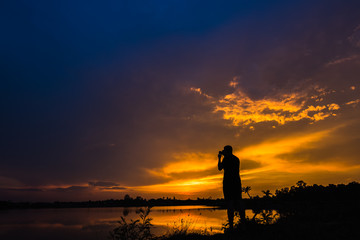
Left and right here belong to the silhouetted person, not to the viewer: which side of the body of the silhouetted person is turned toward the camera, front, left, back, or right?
left
